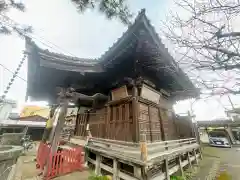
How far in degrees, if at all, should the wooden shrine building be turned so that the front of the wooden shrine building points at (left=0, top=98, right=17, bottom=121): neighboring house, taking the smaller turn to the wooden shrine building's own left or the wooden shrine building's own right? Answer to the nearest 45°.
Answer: approximately 90° to the wooden shrine building's own right
